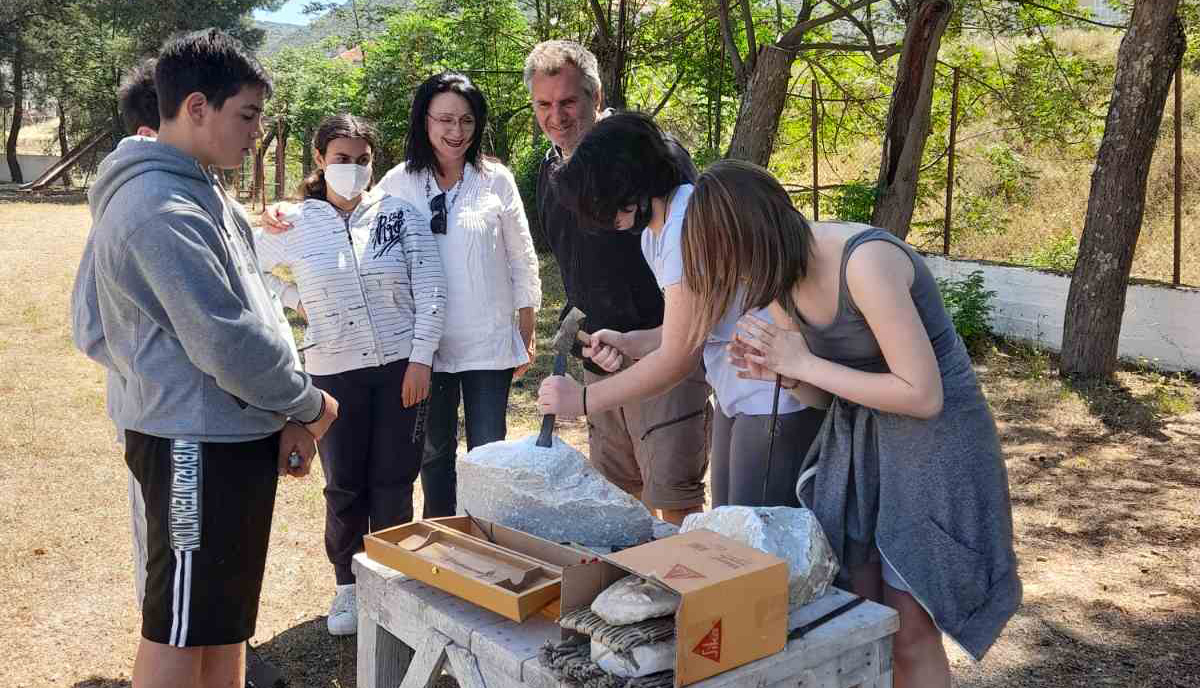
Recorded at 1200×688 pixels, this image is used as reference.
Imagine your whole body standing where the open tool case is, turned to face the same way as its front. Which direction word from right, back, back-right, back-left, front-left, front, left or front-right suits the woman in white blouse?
back-right

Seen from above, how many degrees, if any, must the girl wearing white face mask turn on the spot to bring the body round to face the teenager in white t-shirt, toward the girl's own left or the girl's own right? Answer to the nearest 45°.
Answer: approximately 45° to the girl's own left

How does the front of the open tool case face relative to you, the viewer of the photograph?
facing the viewer and to the left of the viewer

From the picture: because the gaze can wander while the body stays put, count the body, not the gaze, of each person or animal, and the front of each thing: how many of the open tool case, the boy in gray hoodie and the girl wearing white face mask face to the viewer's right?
1

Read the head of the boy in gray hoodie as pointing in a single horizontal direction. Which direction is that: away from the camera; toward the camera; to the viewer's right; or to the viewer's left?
to the viewer's right

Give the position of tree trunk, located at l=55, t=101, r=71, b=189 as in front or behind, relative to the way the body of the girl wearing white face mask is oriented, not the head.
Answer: behind

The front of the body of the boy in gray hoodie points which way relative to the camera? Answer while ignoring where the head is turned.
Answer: to the viewer's right

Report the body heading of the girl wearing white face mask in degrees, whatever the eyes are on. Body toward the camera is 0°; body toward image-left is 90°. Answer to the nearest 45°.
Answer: approximately 0°

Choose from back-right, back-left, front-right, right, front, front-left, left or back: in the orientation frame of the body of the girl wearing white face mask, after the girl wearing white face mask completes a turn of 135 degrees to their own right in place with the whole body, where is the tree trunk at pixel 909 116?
right

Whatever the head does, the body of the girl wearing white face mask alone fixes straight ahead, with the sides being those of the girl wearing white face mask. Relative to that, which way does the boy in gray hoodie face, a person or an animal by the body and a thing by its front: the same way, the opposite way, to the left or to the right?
to the left

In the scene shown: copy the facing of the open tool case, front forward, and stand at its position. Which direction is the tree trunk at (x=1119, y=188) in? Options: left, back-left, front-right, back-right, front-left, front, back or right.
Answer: back

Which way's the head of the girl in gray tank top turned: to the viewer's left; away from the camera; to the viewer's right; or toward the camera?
to the viewer's left

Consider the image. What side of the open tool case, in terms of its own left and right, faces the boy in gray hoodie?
right

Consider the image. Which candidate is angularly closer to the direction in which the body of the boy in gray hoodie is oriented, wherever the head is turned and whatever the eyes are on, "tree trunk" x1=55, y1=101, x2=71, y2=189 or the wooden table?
the wooden table
